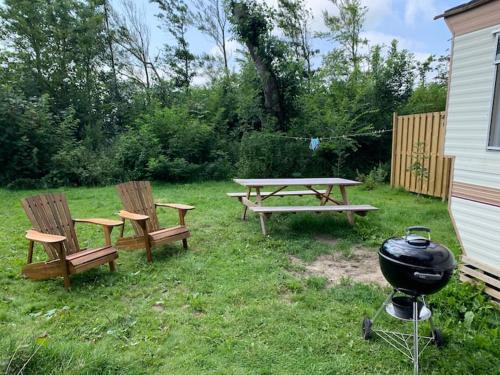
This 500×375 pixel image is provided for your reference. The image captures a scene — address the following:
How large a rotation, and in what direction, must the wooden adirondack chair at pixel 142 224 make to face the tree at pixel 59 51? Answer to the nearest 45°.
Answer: approximately 135° to its left

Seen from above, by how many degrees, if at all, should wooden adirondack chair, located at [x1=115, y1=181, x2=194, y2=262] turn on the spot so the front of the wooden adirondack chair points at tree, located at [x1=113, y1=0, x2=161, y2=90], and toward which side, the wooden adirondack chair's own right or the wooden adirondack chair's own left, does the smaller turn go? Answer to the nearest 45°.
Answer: approximately 135° to the wooden adirondack chair's own left

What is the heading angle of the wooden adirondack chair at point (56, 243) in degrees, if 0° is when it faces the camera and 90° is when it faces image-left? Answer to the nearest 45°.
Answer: approximately 315°

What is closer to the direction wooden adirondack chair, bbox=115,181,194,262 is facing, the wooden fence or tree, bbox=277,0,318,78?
the wooden fence

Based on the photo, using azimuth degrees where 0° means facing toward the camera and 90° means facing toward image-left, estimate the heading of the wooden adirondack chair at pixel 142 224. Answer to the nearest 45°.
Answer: approximately 315°

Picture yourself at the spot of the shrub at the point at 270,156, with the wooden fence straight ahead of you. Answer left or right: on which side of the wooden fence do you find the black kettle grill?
right

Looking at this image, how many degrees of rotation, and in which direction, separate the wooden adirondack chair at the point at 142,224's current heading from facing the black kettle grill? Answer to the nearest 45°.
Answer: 0° — it already faces it

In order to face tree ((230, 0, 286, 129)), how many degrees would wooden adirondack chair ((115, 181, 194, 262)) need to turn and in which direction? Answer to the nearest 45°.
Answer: approximately 90° to its left

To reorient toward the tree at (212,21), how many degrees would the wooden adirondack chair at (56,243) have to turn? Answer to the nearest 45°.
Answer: approximately 90° to its left

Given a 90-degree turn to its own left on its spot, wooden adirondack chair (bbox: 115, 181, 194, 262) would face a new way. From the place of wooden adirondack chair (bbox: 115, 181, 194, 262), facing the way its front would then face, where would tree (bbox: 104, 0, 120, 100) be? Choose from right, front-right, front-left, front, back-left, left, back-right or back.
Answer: front-left
